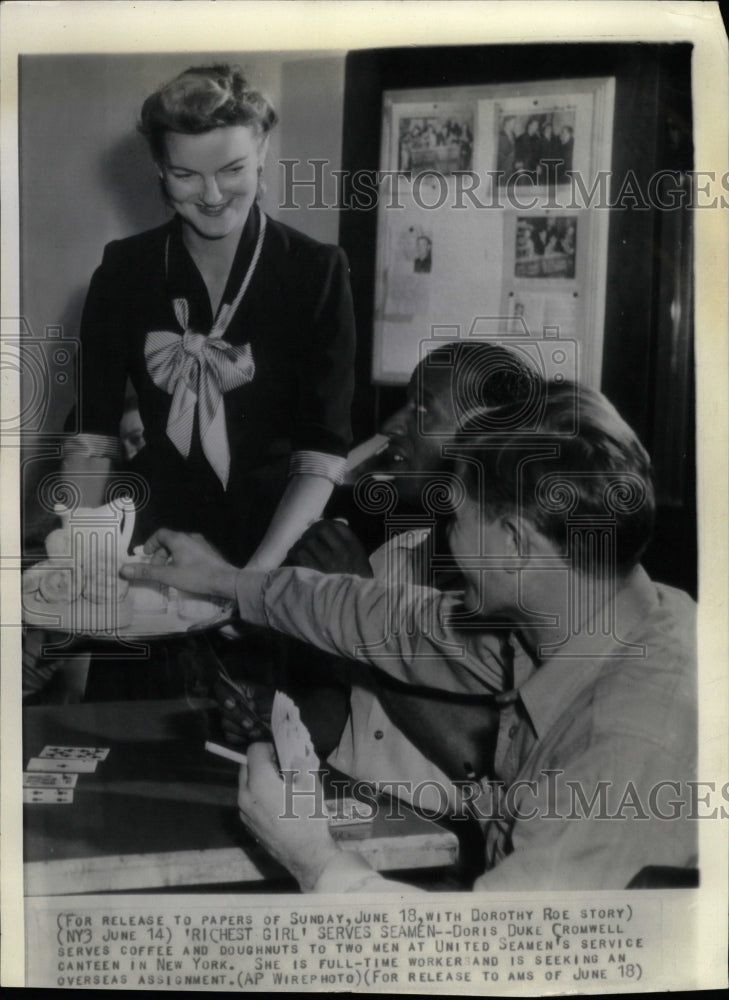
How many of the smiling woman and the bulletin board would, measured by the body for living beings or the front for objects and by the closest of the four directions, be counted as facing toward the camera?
2

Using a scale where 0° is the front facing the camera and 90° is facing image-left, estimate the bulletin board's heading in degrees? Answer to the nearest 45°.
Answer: approximately 0°

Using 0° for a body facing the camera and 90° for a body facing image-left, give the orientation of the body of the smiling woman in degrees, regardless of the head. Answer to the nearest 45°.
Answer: approximately 0°
